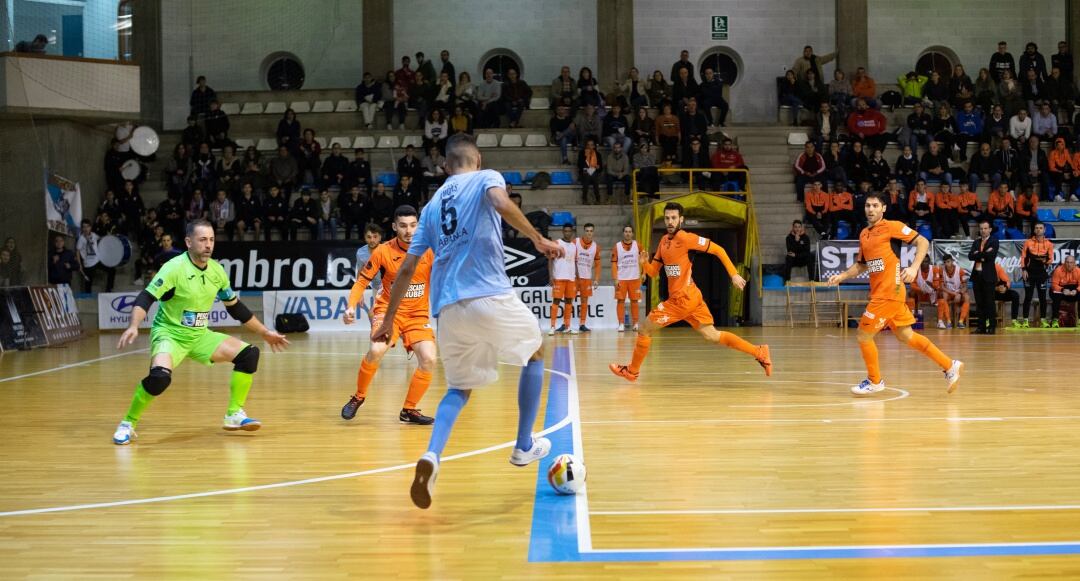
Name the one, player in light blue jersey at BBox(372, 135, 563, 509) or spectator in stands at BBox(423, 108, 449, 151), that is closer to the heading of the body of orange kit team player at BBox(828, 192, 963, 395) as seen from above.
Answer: the player in light blue jersey

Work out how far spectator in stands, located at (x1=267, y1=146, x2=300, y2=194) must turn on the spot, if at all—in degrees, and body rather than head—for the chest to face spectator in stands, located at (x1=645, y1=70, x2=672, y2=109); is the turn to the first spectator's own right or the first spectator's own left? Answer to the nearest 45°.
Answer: approximately 90° to the first spectator's own left

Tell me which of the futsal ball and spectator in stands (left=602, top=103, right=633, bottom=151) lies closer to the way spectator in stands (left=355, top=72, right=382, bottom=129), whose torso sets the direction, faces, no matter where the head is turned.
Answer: the futsal ball

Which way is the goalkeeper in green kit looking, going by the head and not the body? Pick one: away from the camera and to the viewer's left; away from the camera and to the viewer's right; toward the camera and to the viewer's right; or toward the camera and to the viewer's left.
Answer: toward the camera and to the viewer's right

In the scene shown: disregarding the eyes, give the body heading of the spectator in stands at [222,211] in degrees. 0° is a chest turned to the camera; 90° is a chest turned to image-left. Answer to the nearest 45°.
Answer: approximately 0°

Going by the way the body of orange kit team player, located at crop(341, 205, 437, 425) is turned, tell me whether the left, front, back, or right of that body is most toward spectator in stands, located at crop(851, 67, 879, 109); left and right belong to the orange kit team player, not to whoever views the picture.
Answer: left

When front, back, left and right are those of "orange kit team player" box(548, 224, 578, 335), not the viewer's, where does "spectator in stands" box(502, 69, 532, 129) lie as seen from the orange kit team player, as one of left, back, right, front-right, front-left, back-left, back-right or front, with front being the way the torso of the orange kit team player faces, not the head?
back

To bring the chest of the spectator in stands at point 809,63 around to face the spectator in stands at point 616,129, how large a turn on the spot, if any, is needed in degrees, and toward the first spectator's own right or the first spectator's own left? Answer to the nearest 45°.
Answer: approximately 45° to the first spectator's own right
